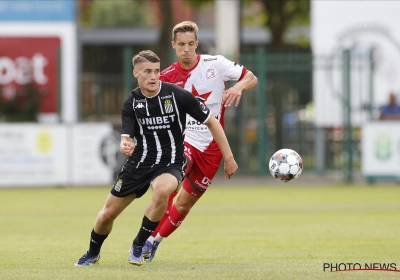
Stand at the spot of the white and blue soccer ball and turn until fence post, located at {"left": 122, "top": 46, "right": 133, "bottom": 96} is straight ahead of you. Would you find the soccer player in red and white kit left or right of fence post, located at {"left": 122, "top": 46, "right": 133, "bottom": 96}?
left

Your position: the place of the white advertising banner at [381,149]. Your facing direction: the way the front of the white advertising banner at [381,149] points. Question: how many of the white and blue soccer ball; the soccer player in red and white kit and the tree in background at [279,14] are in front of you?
2

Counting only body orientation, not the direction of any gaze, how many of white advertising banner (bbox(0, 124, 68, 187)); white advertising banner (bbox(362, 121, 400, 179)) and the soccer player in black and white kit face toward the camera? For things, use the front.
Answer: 3

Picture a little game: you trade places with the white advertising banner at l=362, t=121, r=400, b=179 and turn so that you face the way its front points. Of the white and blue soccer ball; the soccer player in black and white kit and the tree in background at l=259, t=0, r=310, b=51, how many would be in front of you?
2

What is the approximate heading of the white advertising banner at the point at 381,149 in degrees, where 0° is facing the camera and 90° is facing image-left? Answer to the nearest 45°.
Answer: approximately 0°

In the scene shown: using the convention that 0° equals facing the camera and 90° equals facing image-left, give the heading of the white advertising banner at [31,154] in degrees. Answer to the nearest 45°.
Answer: approximately 0°

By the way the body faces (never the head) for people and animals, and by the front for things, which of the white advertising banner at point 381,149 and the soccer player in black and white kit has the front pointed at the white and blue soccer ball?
the white advertising banner

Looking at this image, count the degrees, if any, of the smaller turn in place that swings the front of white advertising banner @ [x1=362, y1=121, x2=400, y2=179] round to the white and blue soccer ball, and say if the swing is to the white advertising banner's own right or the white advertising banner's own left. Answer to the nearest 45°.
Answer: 0° — it already faces it

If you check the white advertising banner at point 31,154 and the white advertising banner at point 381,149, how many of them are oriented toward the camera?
2

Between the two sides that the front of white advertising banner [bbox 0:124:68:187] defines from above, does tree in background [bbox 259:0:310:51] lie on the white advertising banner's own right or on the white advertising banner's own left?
on the white advertising banner's own left

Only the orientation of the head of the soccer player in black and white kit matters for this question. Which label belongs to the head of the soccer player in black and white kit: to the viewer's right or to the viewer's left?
to the viewer's right
